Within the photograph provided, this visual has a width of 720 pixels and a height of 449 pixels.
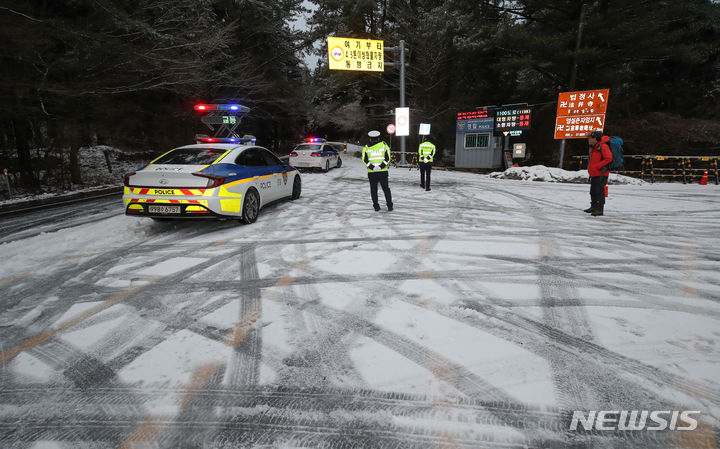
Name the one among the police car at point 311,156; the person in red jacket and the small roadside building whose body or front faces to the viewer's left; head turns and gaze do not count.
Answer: the person in red jacket

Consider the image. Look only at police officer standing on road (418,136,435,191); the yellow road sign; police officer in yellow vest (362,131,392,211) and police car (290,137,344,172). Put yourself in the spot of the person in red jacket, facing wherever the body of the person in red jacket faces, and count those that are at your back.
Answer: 0

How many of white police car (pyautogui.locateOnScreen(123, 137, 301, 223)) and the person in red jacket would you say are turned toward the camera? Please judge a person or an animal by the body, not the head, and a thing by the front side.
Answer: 0

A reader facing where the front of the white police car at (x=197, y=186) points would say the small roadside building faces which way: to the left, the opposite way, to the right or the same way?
the opposite way

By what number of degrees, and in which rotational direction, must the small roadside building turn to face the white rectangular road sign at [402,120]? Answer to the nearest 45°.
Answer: approximately 90° to its right

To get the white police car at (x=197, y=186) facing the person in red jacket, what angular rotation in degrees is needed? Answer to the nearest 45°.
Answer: approximately 45° to its right

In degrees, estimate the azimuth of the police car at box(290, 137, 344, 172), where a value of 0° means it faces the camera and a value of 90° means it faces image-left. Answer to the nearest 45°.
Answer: approximately 225°

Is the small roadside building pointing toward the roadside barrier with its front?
no

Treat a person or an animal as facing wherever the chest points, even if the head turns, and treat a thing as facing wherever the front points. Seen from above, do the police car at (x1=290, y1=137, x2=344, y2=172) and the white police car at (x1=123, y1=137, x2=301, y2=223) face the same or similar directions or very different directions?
same or similar directions

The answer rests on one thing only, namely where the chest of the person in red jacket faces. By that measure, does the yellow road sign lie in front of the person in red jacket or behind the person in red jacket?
in front

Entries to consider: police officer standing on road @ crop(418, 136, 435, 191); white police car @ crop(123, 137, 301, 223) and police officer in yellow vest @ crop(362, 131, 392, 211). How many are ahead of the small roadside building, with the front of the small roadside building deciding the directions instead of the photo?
3

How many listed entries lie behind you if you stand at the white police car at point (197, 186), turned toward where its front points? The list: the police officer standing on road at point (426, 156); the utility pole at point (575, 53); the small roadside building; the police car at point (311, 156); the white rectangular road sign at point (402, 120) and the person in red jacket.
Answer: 0

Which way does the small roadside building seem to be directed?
toward the camera

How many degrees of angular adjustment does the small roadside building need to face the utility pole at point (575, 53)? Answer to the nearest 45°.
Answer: approximately 90° to its left

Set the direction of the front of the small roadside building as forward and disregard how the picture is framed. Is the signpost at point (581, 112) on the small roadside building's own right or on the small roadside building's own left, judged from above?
on the small roadside building's own left
